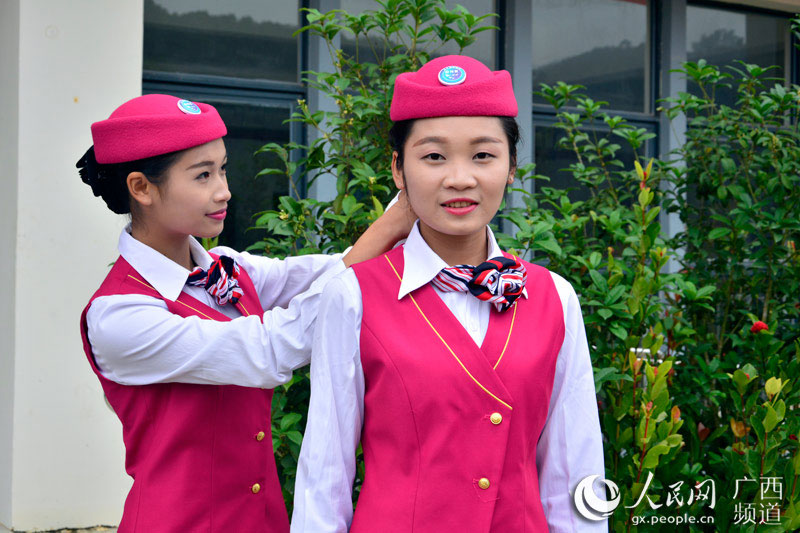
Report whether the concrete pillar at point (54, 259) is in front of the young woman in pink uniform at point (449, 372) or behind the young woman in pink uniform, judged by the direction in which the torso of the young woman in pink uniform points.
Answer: behind

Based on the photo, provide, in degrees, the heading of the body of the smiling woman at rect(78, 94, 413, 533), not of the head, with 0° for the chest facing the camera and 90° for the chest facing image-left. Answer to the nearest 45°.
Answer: approximately 315°

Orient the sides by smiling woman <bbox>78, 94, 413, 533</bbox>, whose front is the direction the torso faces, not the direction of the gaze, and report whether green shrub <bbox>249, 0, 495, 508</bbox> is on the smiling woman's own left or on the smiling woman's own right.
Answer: on the smiling woman's own left

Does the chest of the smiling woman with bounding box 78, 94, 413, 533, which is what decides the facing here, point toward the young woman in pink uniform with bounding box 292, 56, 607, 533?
yes

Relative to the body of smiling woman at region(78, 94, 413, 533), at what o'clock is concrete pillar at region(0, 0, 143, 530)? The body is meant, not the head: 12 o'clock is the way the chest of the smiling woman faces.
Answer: The concrete pillar is roughly at 7 o'clock from the smiling woman.

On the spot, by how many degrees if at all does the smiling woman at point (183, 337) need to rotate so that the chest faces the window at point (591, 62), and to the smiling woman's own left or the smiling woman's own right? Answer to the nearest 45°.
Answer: approximately 90° to the smiling woman's own left

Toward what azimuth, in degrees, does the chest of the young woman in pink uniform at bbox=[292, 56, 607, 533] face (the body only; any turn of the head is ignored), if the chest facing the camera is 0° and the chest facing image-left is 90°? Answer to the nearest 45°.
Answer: approximately 0°

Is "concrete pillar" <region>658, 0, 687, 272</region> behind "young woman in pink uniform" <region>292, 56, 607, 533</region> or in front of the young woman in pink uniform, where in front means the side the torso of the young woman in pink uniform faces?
behind

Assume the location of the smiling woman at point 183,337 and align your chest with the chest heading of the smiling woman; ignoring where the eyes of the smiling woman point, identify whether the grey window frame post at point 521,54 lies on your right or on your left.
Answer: on your left

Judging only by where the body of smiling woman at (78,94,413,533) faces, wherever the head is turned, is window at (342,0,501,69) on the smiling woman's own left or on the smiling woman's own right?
on the smiling woman's own left
